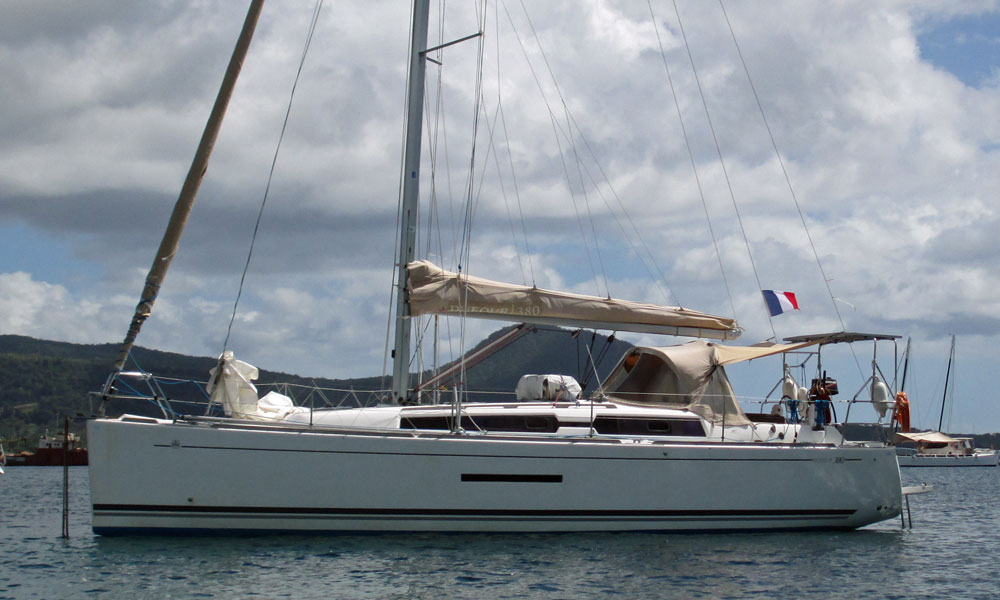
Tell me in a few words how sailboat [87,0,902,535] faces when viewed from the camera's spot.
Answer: facing to the left of the viewer
